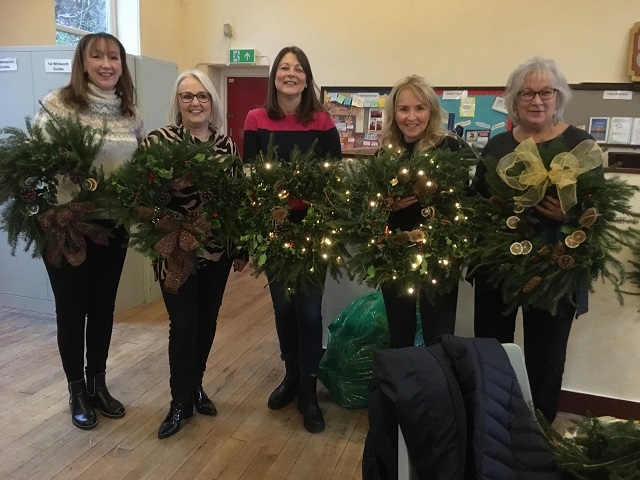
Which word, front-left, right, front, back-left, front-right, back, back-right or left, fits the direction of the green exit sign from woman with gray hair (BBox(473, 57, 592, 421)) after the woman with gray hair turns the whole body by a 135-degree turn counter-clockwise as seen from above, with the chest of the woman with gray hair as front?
left

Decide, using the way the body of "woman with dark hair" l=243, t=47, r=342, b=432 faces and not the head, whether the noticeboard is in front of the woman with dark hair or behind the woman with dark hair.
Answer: behind

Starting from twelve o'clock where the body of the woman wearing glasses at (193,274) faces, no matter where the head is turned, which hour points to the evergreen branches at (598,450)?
The evergreen branches is roughly at 11 o'clock from the woman wearing glasses.

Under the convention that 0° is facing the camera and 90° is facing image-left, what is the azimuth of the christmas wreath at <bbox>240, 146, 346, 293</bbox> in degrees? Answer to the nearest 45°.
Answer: approximately 0°

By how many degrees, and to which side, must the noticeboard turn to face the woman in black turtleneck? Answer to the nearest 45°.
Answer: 0° — it already faces them

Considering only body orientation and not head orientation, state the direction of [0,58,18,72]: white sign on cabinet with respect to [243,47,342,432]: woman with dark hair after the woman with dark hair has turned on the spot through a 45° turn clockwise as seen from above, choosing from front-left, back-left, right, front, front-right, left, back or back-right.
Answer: right
